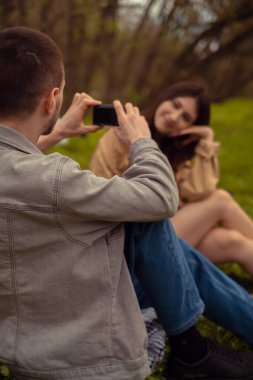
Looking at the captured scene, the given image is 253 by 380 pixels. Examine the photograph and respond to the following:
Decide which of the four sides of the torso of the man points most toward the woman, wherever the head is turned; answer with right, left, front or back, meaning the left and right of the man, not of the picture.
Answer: front

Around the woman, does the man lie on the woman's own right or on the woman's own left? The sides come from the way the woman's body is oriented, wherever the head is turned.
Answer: on the woman's own right

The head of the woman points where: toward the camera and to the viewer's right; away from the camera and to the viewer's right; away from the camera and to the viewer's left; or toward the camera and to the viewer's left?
toward the camera and to the viewer's left

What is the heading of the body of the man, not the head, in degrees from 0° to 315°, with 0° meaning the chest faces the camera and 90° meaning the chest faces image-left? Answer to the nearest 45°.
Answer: approximately 225°

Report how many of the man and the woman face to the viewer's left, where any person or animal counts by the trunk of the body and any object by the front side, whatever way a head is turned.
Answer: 0

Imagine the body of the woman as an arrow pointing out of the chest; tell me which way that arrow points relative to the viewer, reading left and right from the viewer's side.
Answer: facing the viewer and to the right of the viewer

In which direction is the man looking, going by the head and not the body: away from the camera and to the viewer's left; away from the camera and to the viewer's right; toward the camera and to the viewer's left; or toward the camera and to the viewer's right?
away from the camera and to the viewer's right
